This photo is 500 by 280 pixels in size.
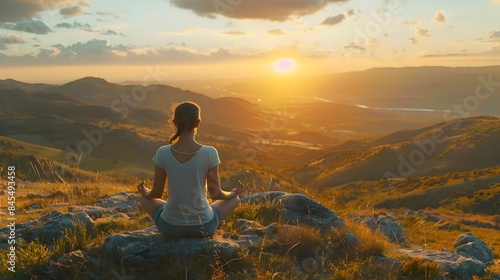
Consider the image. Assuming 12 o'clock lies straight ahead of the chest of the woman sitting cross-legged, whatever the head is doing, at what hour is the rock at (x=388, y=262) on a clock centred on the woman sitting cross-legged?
The rock is roughly at 3 o'clock from the woman sitting cross-legged.

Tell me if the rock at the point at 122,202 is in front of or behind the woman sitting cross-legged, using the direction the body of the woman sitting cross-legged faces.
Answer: in front

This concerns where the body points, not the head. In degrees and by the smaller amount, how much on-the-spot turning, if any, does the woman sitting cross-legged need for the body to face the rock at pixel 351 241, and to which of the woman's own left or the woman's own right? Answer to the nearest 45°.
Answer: approximately 90° to the woman's own right

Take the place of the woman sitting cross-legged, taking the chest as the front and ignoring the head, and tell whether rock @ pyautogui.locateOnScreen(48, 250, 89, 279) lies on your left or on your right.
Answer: on your left

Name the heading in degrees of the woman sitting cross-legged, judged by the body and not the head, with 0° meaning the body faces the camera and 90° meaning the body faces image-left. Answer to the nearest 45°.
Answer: approximately 180°

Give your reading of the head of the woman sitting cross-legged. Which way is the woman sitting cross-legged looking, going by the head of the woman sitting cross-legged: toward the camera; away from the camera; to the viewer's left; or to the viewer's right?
away from the camera

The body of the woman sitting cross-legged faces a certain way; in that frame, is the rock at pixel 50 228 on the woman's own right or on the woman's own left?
on the woman's own left

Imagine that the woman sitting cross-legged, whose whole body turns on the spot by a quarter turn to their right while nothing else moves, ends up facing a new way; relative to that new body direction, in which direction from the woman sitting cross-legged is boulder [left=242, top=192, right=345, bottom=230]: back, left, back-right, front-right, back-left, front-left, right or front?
front-left
